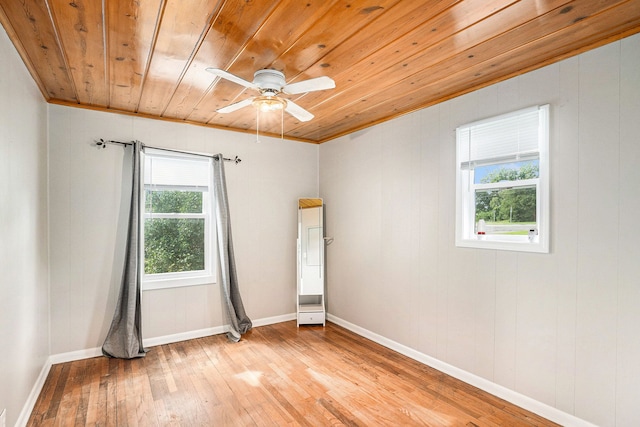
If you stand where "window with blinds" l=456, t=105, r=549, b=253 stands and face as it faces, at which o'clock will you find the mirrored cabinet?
The mirrored cabinet is roughly at 2 o'clock from the window with blinds.

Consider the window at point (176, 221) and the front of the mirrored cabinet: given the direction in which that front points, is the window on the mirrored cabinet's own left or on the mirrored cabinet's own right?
on the mirrored cabinet's own right

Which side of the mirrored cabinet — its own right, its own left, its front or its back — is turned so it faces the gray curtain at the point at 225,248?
right

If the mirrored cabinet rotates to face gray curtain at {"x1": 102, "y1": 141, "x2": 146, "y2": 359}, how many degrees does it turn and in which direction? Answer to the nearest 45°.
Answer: approximately 45° to its right

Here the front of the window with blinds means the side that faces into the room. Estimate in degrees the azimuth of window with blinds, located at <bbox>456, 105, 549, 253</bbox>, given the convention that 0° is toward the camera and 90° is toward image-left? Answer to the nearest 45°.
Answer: approximately 45°

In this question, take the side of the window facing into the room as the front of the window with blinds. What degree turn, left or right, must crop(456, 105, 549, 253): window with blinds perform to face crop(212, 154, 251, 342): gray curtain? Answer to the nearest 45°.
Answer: approximately 45° to its right

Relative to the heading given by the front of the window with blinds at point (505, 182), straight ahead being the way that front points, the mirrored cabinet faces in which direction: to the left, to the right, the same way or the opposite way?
to the left
